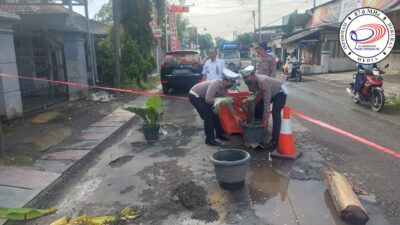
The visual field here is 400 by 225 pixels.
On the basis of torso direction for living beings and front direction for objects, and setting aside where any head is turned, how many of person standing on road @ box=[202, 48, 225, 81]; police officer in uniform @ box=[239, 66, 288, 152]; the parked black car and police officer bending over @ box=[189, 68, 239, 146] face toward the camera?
1

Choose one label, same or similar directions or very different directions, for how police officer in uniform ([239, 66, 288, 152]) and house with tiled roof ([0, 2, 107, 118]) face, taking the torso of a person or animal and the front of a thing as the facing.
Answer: very different directions

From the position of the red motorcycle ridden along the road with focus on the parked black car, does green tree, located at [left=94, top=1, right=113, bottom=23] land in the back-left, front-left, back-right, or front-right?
front-right

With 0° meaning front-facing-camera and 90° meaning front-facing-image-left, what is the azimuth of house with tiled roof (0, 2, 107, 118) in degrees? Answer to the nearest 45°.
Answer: approximately 315°

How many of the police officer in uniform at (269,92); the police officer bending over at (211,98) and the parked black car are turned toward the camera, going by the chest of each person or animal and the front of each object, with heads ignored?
0

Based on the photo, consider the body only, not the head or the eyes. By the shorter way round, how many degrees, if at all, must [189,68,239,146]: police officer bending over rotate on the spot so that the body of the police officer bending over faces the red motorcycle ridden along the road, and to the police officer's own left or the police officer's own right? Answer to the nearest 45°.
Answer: approximately 45° to the police officer's own left

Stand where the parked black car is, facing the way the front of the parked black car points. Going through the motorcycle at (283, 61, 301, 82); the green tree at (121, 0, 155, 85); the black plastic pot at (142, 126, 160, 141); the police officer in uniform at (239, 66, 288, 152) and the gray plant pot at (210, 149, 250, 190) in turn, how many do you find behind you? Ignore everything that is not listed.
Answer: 3

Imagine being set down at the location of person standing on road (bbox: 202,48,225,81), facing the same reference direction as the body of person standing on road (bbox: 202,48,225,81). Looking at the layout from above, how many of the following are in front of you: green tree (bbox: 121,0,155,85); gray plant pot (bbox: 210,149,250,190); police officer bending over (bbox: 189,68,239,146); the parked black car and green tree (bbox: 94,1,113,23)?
2

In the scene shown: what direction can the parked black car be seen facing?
away from the camera

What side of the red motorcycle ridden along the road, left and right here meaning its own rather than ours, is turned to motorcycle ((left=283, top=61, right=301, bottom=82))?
back

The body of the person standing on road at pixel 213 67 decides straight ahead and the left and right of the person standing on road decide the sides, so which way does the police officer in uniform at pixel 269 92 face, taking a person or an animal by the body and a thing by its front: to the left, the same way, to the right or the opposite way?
to the right

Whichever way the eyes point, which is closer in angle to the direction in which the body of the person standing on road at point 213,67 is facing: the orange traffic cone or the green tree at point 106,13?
the orange traffic cone

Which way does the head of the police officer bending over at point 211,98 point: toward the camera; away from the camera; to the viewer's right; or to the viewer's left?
to the viewer's right

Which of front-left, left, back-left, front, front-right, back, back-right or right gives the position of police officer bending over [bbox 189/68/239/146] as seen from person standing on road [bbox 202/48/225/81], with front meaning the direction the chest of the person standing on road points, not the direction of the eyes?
front

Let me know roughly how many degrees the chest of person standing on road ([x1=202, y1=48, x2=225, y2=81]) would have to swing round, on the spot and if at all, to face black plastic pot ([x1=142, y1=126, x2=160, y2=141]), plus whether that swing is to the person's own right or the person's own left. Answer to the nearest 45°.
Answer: approximately 45° to the person's own right

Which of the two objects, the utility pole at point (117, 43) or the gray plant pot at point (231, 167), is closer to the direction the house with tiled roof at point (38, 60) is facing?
the gray plant pot

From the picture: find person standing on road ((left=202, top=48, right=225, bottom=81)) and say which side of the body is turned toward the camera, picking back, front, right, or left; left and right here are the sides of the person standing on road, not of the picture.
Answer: front

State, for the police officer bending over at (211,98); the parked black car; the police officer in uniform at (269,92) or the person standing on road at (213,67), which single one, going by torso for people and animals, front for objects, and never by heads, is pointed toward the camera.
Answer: the person standing on road

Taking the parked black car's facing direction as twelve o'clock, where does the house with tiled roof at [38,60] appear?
The house with tiled roof is roughly at 8 o'clock from the parked black car.

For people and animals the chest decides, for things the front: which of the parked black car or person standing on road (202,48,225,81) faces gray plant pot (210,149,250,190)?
the person standing on road

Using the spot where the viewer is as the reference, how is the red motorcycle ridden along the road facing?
facing the viewer and to the right of the viewer
